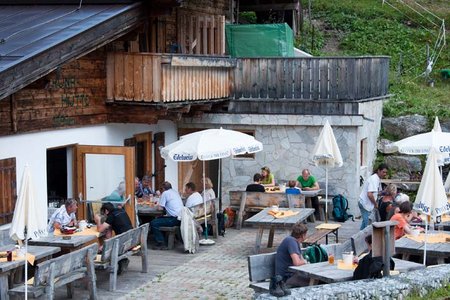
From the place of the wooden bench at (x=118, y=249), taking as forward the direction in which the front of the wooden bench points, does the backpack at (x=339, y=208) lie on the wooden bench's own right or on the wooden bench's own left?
on the wooden bench's own right

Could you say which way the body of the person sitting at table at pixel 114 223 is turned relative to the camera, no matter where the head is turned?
to the viewer's left

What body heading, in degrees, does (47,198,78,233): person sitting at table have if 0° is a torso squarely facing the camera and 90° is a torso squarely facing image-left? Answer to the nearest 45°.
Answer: approximately 315°

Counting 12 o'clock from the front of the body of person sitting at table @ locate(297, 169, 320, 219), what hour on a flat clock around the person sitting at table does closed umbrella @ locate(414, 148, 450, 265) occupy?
The closed umbrella is roughly at 10 o'clock from the person sitting at table.

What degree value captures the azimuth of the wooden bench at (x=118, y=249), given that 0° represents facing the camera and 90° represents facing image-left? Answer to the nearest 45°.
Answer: approximately 135°

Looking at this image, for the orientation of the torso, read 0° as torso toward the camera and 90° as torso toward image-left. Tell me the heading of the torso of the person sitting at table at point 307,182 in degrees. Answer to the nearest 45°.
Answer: approximately 45°

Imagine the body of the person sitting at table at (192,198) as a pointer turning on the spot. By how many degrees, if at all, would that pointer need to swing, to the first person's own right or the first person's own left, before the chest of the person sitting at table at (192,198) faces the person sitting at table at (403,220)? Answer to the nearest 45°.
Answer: approximately 135° to the first person's own left

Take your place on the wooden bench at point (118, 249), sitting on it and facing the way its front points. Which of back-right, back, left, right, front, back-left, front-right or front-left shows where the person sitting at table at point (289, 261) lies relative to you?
back
